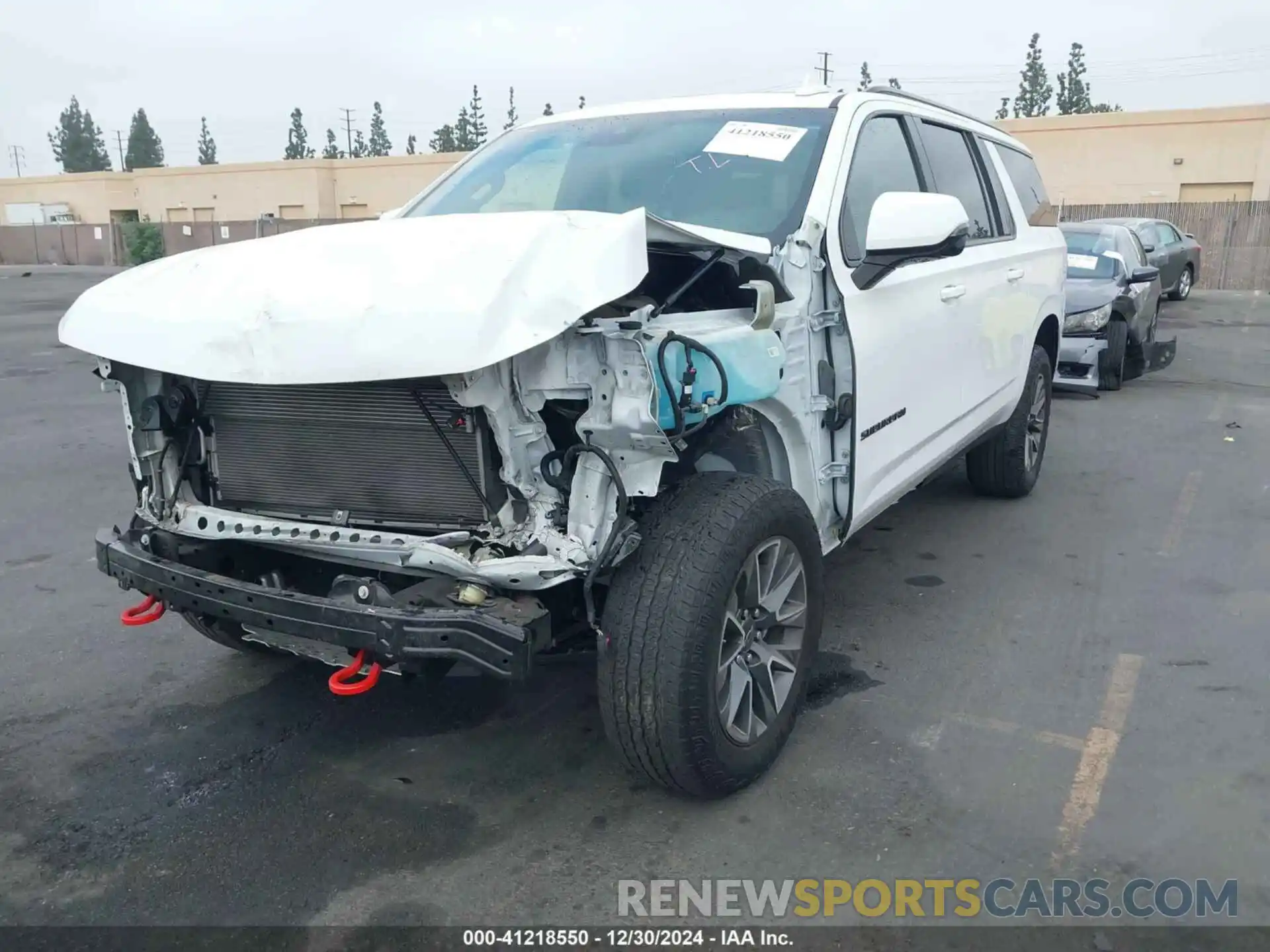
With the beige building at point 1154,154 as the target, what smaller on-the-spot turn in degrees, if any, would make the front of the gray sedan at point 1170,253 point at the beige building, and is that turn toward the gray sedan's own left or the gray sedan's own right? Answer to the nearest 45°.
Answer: approximately 135° to the gray sedan's own right

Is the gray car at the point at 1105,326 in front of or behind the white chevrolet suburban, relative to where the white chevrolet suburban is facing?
behind

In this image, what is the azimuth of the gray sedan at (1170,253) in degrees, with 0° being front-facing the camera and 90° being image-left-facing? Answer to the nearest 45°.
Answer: approximately 45°

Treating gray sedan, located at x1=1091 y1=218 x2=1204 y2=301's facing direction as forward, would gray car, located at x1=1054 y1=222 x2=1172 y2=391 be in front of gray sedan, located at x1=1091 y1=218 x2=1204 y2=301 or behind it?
in front

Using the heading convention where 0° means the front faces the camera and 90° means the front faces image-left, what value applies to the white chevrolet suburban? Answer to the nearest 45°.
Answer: approximately 45°

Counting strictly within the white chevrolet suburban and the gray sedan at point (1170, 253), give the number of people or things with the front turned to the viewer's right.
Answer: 0

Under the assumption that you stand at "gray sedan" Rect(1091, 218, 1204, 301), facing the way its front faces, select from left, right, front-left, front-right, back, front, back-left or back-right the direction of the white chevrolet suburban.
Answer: front-left

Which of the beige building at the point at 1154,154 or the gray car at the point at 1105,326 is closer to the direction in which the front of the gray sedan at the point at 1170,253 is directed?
the gray car

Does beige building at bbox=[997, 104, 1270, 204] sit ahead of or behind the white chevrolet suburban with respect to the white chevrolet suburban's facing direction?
behind

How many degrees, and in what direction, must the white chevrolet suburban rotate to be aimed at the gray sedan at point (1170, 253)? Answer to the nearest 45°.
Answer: approximately 180°
